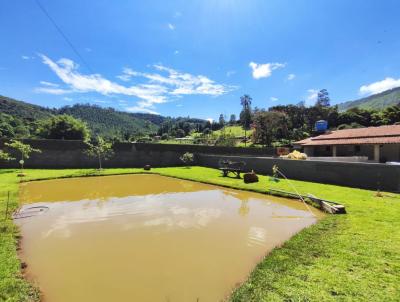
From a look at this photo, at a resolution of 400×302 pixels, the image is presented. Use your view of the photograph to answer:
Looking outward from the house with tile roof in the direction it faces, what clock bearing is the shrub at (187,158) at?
The shrub is roughly at 1 o'clock from the house with tile roof.

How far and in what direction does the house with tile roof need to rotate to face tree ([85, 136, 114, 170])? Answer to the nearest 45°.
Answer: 0° — it already faces it

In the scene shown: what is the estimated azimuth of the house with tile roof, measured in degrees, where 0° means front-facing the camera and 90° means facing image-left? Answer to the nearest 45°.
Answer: approximately 45°
